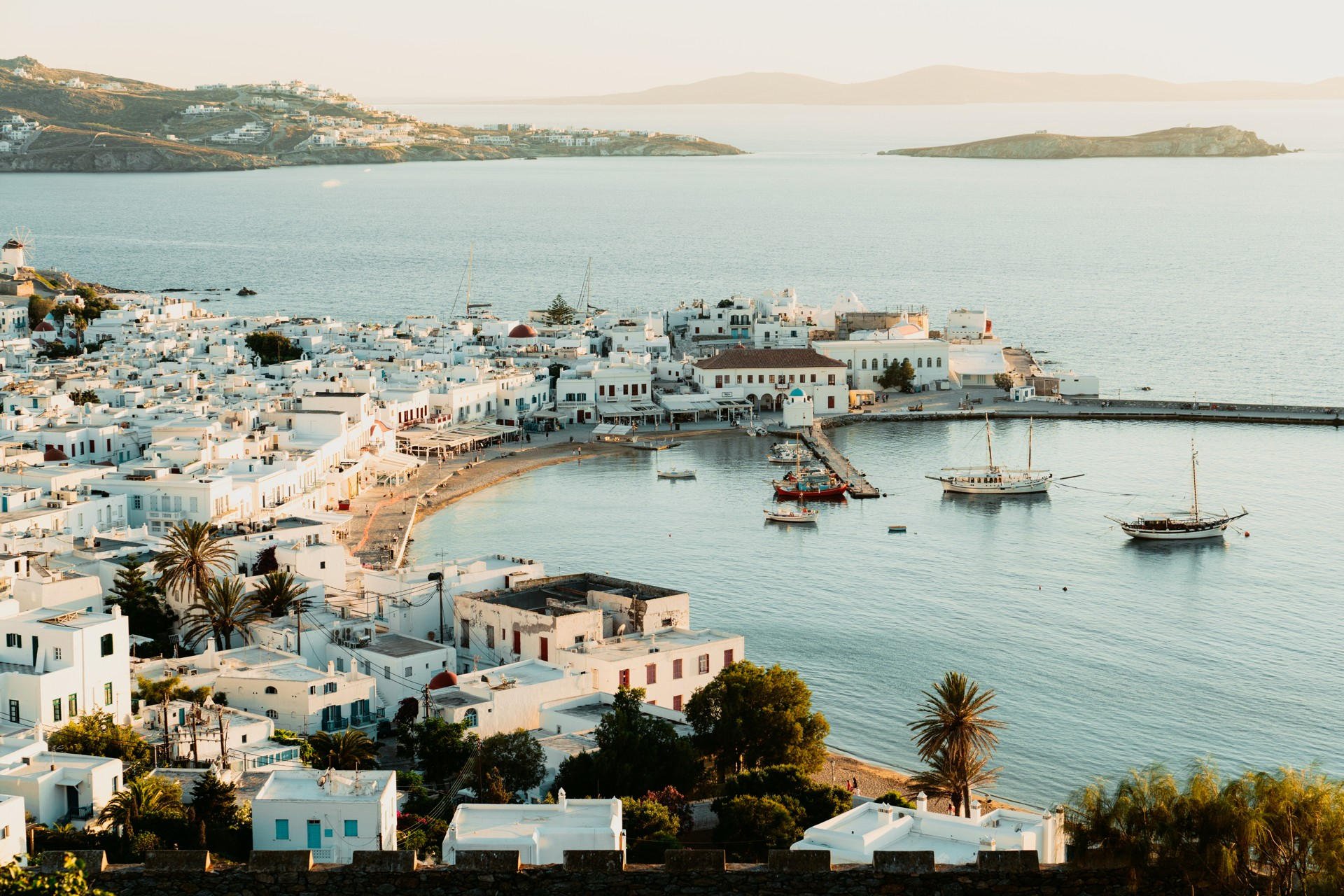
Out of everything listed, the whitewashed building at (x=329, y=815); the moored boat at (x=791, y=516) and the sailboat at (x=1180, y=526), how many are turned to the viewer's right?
2

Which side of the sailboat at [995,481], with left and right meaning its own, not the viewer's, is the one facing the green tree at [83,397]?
back

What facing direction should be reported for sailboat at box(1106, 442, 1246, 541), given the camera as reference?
facing to the right of the viewer

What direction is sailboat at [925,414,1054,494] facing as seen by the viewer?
to the viewer's right

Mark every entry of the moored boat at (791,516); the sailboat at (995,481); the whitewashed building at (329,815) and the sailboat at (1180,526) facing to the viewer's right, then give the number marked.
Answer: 3

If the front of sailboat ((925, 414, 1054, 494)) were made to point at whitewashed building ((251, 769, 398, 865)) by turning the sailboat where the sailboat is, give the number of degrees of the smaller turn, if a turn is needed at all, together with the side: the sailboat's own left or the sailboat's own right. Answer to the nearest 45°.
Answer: approximately 90° to the sailboat's own right

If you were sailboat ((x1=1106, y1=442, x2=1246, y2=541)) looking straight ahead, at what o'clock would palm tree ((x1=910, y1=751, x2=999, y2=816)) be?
The palm tree is roughly at 3 o'clock from the sailboat.

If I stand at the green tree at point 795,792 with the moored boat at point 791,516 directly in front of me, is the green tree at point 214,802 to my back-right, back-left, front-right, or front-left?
back-left

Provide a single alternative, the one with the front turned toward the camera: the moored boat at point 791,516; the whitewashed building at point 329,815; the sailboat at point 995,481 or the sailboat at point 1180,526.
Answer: the whitewashed building

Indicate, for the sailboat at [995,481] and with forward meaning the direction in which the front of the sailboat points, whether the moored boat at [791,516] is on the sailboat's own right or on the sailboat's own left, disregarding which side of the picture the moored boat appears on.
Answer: on the sailboat's own right

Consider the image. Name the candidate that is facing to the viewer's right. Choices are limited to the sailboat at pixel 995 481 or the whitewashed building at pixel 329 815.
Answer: the sailboat

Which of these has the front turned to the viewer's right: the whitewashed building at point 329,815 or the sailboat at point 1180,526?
the sailboat

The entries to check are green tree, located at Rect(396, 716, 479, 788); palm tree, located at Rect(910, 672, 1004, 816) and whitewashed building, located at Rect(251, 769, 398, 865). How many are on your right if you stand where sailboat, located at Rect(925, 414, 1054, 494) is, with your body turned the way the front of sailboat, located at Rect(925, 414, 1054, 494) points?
3

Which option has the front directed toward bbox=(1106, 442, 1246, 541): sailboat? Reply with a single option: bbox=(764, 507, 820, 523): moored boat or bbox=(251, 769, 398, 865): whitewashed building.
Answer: the moored boat
